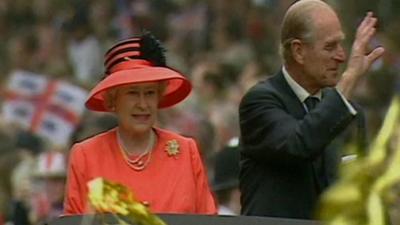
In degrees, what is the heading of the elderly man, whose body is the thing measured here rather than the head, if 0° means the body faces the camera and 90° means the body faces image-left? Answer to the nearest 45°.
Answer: approximately 315°

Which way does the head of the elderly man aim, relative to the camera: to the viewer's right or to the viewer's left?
to the viewer's right

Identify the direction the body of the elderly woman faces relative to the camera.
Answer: toward the camera

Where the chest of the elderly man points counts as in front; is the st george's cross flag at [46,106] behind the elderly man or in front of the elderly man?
behind

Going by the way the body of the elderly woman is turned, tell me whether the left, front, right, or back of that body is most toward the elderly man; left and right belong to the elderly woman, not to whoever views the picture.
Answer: left

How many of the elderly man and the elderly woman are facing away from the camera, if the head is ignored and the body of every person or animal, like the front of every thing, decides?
0

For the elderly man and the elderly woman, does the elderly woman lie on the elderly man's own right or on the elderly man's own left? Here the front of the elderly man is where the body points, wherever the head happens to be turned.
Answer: on the elderly man's own right
